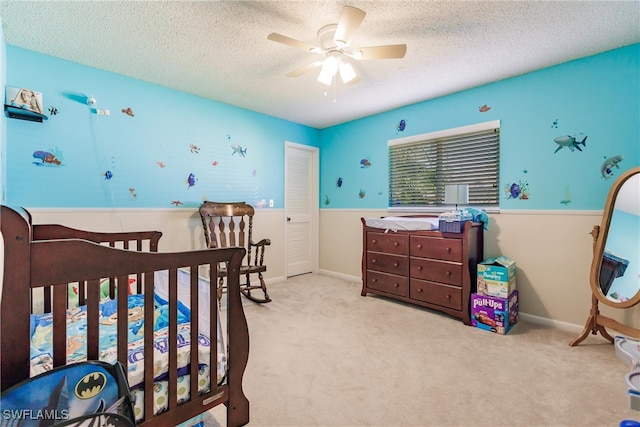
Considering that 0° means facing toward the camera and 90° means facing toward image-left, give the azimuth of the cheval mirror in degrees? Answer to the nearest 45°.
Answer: approximately 45°

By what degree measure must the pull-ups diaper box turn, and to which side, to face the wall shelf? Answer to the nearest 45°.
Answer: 0° — it already faces it

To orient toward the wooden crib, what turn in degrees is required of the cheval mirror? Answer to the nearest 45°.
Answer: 0° — it already faces it

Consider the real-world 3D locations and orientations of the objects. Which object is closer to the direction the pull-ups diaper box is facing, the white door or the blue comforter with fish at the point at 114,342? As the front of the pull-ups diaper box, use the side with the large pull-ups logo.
the blue comforter with fish

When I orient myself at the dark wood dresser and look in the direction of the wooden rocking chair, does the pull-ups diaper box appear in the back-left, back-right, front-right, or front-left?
back-left

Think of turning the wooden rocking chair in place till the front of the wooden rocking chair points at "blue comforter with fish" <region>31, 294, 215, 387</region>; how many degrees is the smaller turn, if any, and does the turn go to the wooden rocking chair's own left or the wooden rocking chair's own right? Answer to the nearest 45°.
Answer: approximately 45° to the wooden rocking chair's own right

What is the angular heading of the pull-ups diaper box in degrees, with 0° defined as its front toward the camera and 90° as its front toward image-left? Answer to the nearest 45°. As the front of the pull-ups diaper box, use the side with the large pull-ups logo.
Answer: approximately 45°
